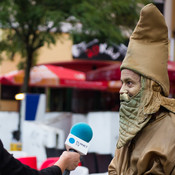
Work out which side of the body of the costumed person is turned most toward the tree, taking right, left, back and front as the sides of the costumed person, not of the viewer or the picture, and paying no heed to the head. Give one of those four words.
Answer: right

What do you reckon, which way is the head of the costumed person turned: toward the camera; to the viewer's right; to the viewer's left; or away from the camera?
to the viewer's left

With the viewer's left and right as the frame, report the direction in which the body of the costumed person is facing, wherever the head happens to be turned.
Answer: facing to the left of the viewer

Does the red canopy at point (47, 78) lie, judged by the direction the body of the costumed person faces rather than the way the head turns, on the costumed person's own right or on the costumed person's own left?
on the costumed person's own right
